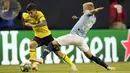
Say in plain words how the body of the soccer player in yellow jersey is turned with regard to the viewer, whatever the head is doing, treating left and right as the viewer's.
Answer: facing the viewer and to the left of the viewer

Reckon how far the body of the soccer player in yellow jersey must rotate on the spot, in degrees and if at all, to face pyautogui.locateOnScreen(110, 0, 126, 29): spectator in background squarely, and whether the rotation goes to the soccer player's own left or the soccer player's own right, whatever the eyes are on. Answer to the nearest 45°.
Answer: approximately 180°
